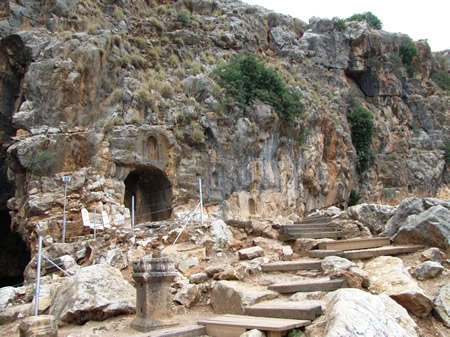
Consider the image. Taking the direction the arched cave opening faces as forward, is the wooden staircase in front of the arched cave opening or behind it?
in front

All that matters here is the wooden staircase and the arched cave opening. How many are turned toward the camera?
2

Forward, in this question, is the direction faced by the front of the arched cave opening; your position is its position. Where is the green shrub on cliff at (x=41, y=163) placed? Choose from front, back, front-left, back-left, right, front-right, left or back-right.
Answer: front-right

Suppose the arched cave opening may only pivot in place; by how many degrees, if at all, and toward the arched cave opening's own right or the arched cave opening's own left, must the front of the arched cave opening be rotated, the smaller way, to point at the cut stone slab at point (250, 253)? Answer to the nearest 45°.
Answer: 0° — it already faces it

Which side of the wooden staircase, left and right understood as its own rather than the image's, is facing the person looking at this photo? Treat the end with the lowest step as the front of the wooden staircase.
front

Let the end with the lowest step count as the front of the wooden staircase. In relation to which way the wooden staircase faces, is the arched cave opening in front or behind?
behind

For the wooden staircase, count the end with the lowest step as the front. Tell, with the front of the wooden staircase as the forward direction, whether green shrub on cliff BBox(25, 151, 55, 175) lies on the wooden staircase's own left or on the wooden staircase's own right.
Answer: on the wooden staircase's own right

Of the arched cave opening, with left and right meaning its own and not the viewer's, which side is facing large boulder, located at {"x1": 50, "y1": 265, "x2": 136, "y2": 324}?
front

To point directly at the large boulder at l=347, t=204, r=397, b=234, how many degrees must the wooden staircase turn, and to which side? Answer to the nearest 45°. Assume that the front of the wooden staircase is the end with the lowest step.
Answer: approximately 135° to its left

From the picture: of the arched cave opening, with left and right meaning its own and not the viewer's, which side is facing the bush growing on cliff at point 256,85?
left
